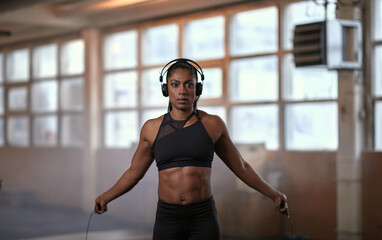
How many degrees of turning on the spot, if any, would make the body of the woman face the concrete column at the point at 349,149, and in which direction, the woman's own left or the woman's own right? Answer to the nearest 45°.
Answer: approximately 135° to the woman's own left

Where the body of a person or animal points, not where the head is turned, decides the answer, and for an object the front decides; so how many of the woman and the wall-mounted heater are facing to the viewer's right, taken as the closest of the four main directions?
0

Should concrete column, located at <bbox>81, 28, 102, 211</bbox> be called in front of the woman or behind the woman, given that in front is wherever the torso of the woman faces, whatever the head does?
behind

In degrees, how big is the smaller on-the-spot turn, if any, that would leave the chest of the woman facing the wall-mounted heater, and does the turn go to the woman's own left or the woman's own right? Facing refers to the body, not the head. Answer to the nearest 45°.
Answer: approximately 135° to the woman's own left

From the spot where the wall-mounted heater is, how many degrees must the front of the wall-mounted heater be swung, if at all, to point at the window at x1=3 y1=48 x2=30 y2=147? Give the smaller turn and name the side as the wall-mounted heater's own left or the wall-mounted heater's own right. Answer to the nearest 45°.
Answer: approximately 90° to the wall-mounted heater's own right

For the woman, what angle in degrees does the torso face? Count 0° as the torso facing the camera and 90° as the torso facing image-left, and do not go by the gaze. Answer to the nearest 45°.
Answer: approximately 0°

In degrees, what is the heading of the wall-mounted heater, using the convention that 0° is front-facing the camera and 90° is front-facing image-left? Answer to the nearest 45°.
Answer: approximately 45°

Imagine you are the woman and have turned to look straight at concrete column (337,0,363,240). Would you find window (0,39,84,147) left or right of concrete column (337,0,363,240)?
left

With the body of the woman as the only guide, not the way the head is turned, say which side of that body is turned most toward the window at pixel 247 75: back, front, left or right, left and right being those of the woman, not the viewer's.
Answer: back

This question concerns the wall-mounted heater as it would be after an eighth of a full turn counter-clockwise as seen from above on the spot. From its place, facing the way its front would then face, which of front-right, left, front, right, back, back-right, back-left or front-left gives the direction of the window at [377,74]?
back-left
